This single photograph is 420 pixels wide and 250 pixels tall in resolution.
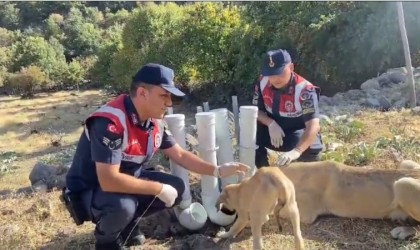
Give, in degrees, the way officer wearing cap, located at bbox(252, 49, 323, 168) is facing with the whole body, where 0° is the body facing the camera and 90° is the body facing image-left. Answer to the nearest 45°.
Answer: approximately 45°

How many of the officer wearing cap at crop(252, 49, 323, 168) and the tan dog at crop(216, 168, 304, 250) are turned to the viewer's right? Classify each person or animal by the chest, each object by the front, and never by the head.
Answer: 0

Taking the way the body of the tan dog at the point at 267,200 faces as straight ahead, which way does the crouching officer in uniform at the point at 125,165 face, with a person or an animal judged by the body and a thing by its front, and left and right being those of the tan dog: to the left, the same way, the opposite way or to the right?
the opposite way

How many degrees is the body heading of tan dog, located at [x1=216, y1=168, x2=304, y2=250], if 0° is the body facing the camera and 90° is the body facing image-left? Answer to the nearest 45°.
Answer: approximately 135°

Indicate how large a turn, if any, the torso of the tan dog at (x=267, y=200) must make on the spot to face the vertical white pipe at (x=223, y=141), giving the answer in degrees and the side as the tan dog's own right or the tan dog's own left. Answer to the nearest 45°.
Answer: approximately 45° to the tan dog's own right

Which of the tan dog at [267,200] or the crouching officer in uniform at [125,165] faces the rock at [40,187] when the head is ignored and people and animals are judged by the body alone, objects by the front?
the tan dog

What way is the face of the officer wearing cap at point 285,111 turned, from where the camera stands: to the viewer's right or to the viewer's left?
to the viewer's left

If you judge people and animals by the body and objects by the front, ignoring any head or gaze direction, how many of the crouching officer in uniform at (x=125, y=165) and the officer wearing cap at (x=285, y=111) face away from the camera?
0

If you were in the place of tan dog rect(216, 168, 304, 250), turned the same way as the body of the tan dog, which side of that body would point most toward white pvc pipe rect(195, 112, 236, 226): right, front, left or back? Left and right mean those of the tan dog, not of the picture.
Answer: front

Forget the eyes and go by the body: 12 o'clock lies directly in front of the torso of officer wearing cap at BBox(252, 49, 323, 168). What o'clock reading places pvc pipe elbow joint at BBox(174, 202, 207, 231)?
The pvc pipe elbow joint is roughly at 12 o'clock from the officer wearing cap.

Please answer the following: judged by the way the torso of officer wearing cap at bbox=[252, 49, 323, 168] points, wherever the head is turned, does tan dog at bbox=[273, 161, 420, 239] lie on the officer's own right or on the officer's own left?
on the officer's own left
